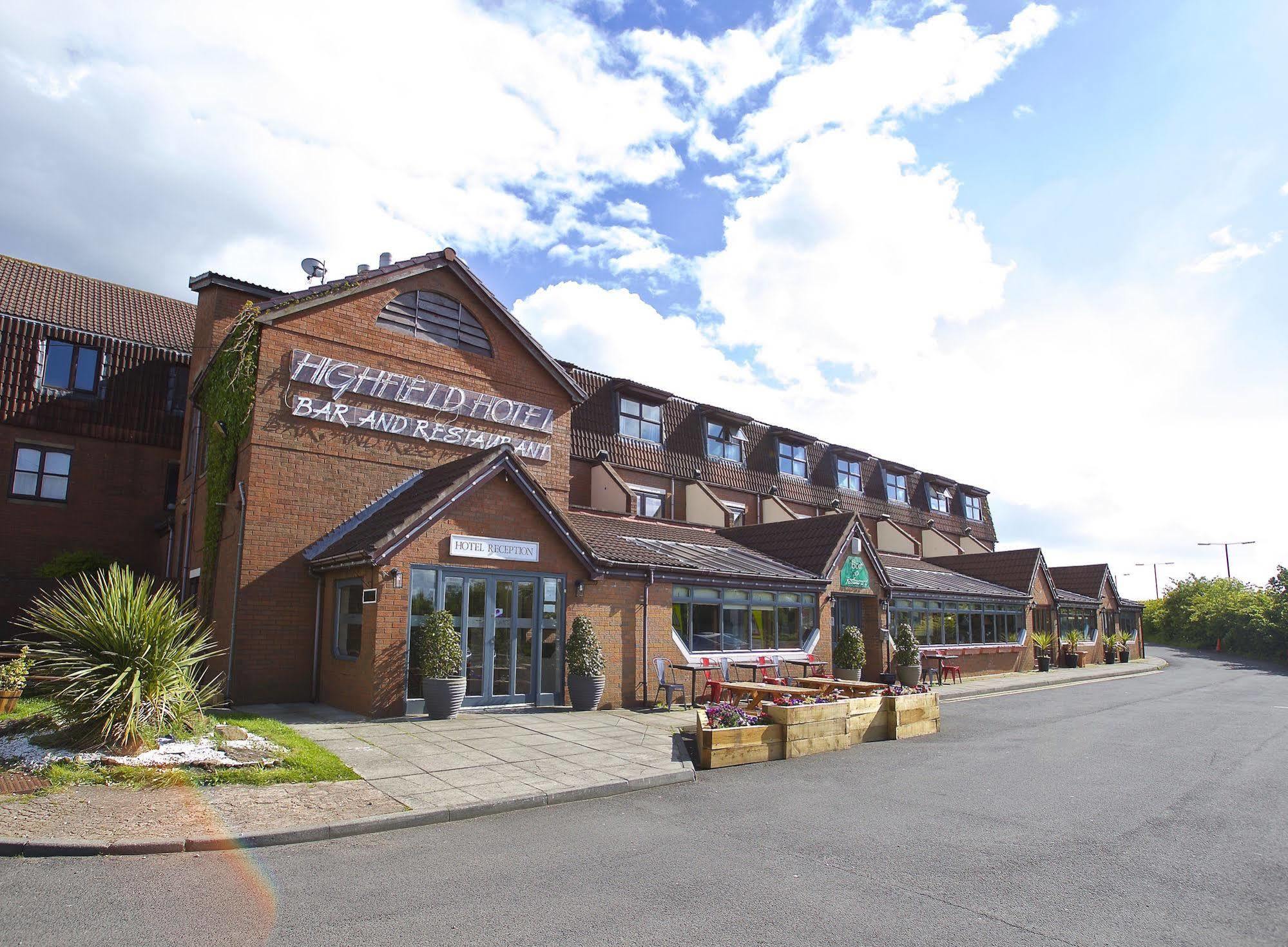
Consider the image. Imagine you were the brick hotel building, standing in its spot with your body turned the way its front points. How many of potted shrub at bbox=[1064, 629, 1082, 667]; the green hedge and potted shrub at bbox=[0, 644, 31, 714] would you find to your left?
2

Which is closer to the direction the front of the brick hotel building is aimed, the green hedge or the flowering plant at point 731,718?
the flowering plant

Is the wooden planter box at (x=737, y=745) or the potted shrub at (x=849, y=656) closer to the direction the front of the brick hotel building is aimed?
the wooden planter box

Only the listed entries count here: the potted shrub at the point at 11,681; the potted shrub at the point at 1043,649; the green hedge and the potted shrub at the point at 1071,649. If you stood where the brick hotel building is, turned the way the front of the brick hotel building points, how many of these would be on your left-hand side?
3

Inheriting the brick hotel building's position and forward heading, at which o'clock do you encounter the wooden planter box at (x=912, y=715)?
The wooden planter box is roughly at 11 o'clock from the brick hotel building.

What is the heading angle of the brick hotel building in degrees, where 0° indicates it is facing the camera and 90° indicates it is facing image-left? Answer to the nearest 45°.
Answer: approximately 315°

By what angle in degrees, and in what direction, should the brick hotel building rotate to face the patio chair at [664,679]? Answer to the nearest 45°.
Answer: approximately 45° to its left

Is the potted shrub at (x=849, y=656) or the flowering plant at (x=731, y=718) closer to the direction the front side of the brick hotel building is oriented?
the flowering plant

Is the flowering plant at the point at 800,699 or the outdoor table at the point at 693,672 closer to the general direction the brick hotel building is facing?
the flowering plant

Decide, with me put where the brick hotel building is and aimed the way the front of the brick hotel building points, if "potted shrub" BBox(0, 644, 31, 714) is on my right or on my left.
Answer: on my right

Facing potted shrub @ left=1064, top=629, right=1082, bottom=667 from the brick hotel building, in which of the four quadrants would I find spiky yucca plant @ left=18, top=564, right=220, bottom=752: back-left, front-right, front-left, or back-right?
back-right

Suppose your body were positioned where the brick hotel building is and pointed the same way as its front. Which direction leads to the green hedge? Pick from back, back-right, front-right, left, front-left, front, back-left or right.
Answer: left

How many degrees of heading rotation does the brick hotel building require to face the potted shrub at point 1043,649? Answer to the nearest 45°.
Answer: approximately 90° to its left

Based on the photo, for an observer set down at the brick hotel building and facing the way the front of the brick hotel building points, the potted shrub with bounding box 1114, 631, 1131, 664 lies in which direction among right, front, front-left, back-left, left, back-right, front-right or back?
left
